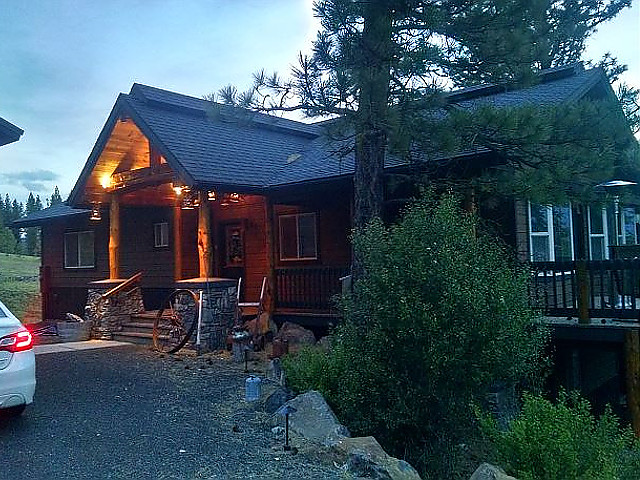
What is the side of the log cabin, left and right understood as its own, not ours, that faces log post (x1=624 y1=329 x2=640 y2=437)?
left

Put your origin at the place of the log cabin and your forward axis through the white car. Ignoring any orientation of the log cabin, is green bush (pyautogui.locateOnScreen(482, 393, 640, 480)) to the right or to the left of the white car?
left

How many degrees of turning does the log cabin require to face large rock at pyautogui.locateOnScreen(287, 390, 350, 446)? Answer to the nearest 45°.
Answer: approximately 45° to its left

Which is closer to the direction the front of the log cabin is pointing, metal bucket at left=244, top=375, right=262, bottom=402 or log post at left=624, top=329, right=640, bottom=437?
the metal bucket

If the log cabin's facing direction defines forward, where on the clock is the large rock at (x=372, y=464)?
The large rock is roughly at 10 o'clock from the log cabin.

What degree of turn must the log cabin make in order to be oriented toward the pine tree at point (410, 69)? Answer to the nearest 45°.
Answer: approximately 90° to its left

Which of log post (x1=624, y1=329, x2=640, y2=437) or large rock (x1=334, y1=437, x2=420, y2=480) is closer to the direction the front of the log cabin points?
the large rock

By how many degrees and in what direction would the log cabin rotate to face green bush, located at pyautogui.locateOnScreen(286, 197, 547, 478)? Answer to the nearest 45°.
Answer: approximately 45° to its left

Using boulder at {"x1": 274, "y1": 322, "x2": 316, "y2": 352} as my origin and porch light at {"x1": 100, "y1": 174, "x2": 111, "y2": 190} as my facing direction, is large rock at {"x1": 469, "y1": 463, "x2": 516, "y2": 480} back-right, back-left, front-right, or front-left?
back-left

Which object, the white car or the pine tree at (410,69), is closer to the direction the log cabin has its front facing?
the white car

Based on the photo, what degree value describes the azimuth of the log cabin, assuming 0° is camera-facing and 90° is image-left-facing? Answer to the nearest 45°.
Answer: approximately 45°

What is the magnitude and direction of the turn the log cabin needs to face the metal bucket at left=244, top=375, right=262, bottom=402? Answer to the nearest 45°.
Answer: approximately 45° to its left
